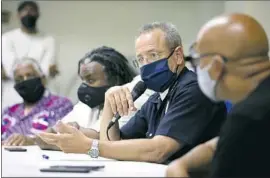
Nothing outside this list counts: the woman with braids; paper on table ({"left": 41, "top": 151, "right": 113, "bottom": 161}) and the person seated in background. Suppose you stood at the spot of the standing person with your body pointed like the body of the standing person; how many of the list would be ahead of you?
3

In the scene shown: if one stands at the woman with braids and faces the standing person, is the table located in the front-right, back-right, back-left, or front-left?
back-left

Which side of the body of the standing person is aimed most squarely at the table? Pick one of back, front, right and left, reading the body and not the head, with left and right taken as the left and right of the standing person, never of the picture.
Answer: front

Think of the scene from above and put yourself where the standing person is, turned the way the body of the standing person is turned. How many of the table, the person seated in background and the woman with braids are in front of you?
3

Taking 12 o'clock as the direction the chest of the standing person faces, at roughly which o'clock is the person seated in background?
The person seated in background is roughly at 12 o'clock from the standing person.

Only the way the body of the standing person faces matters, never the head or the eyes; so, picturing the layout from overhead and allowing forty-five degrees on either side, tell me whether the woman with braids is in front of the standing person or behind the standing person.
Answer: in front

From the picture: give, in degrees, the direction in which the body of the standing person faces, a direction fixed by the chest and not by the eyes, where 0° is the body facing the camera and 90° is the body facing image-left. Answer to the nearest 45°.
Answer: approximately 0°

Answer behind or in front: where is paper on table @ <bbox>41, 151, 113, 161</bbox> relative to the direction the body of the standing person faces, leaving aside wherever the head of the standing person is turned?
in front
